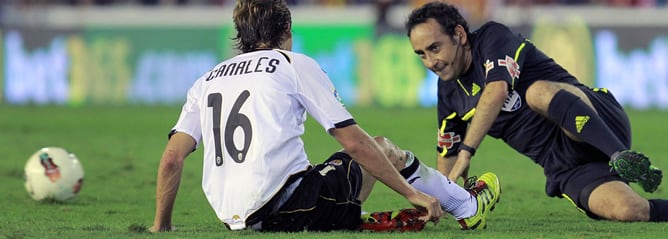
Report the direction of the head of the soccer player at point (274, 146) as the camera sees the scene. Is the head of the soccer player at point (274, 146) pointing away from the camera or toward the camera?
away from the camera

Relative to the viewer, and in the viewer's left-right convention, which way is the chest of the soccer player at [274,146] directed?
facing away from the viewer and to the right of the viewer

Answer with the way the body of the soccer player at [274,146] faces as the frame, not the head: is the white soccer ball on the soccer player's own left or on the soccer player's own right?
on the soccer player's own left

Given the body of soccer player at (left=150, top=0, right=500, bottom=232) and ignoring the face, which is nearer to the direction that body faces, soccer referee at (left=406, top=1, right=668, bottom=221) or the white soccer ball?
the soccer referee

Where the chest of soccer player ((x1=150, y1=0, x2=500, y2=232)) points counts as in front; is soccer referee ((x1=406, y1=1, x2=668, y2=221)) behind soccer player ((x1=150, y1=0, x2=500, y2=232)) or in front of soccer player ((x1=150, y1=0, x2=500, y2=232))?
in front
